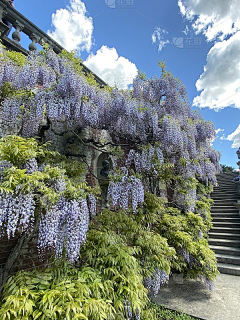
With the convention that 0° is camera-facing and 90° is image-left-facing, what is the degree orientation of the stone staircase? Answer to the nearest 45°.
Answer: approximately 0°

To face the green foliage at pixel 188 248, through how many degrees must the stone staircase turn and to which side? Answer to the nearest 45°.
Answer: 0° — it already faces it

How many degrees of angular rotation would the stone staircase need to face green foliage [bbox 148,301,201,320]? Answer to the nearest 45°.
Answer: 0° — it already faces it

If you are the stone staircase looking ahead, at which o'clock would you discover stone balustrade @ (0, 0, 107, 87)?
The stone balustrade is roughly at 1 o'clock from the stone staircase.
